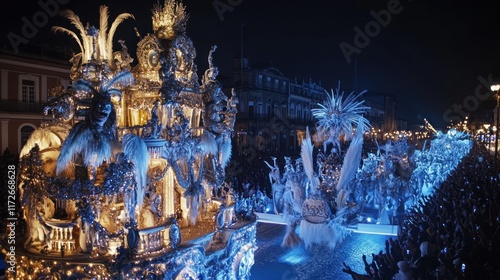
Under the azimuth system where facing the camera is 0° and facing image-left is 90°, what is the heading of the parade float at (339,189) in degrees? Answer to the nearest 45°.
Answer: approximately 45°
